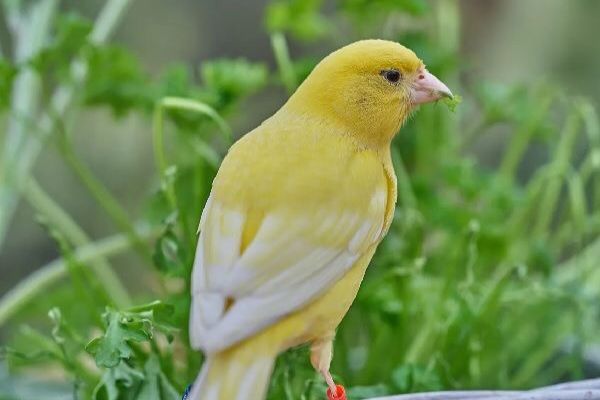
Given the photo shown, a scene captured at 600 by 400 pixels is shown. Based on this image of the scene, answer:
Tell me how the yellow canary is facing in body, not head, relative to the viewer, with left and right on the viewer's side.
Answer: facing away from the viewer and to the right of the viewer
